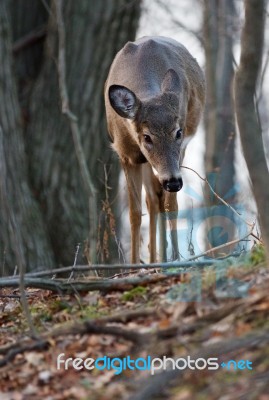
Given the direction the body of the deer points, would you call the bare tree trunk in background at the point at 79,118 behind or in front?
behind

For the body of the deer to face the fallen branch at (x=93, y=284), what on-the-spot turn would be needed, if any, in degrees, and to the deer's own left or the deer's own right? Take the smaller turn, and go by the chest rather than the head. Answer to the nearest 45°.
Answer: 0° — it already faces it

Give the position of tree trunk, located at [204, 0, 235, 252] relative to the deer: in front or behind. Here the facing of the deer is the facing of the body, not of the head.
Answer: behind

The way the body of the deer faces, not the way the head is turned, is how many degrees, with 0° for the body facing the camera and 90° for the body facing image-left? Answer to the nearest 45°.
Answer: approximately 0°

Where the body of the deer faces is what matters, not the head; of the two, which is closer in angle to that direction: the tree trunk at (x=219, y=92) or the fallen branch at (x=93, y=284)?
the fallen branch

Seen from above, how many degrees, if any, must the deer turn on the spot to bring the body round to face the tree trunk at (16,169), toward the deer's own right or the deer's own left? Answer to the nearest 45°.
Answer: approximately 135° to the deer's own right
